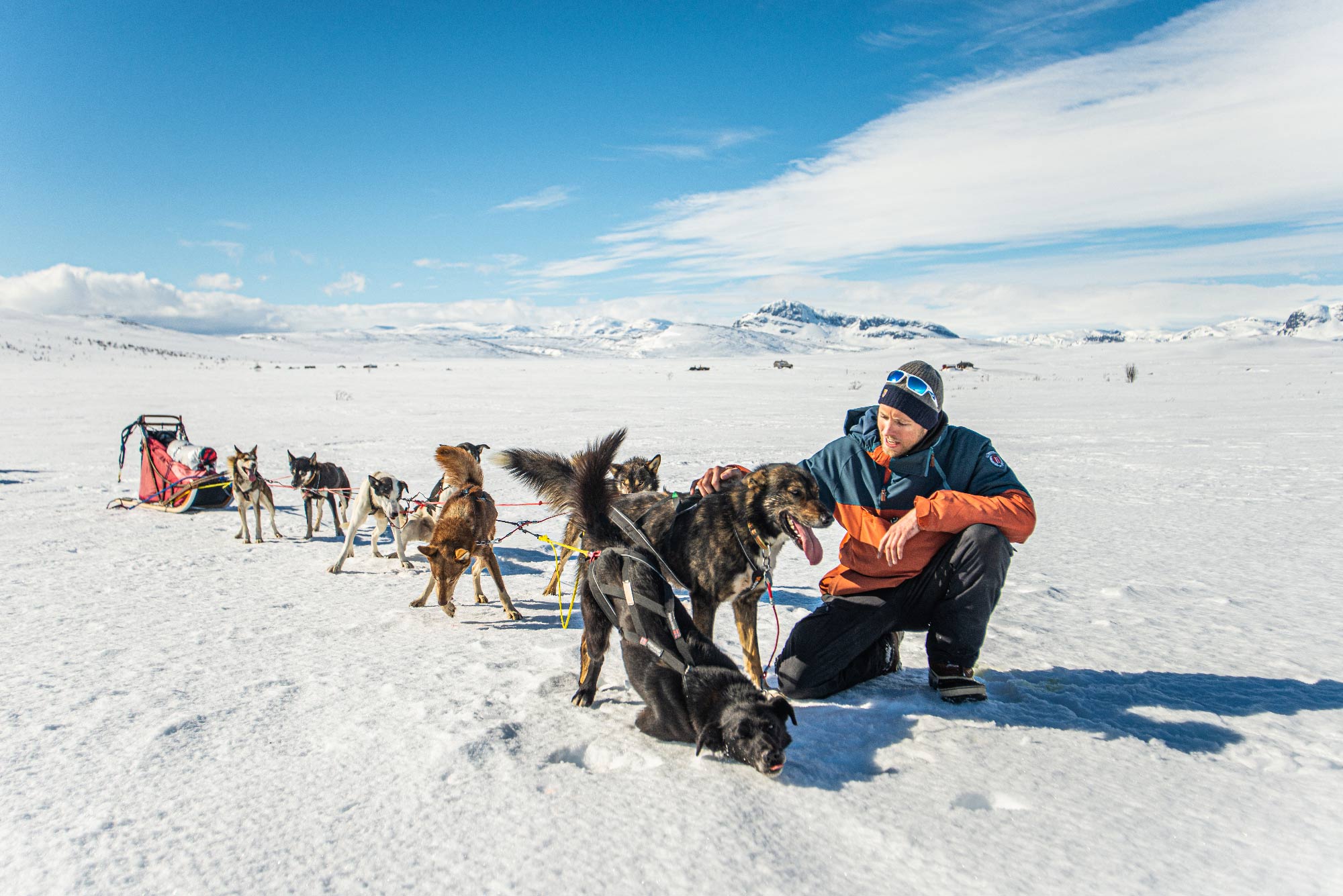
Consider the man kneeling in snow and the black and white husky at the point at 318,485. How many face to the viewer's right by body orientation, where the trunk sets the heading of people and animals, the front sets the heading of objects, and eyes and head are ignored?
0

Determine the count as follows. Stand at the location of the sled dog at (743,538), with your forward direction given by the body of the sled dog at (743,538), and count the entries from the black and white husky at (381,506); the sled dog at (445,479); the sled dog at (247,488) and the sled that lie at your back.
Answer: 4

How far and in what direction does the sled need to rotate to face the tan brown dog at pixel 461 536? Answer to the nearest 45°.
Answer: approximately 45° to its right

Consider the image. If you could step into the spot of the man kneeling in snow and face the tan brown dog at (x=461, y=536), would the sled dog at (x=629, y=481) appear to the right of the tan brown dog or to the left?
right

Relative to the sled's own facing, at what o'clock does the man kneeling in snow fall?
The man kneeling in snow is roughly at 1 o'clock from the sled.

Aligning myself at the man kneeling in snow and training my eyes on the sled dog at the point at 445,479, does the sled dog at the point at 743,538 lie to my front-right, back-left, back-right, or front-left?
front-left

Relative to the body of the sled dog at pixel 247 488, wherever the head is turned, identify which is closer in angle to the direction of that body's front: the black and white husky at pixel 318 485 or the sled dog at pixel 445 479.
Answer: the sled dog

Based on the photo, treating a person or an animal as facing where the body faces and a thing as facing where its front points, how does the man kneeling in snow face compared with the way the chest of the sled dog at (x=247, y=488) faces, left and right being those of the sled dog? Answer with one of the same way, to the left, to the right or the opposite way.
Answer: to the right

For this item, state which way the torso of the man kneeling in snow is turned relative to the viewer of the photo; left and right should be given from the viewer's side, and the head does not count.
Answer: facing the viewer and to the left of the viewer

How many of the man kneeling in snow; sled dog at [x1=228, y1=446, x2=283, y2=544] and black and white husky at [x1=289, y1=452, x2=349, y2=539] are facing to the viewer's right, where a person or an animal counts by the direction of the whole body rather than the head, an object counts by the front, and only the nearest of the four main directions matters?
0

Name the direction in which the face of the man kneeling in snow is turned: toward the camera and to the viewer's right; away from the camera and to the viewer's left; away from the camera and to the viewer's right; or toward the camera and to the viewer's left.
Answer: toward the camera and to the viewer's left

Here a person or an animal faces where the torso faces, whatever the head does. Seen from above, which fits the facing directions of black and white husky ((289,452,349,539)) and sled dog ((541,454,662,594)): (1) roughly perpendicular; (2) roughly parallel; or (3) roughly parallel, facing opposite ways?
roughly perpendicular

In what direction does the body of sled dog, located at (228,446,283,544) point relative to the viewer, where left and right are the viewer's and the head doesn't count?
facing the viewer

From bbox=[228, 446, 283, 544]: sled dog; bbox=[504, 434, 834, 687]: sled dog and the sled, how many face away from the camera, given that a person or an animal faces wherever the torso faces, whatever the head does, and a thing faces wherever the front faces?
0

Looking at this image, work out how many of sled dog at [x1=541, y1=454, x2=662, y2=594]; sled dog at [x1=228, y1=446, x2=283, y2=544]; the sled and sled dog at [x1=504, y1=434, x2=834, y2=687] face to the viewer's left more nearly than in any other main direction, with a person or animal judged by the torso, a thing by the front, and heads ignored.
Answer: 0

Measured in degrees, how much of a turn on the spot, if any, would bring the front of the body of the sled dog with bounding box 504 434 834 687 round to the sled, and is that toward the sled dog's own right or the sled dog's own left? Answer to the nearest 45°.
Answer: approximately 180°
